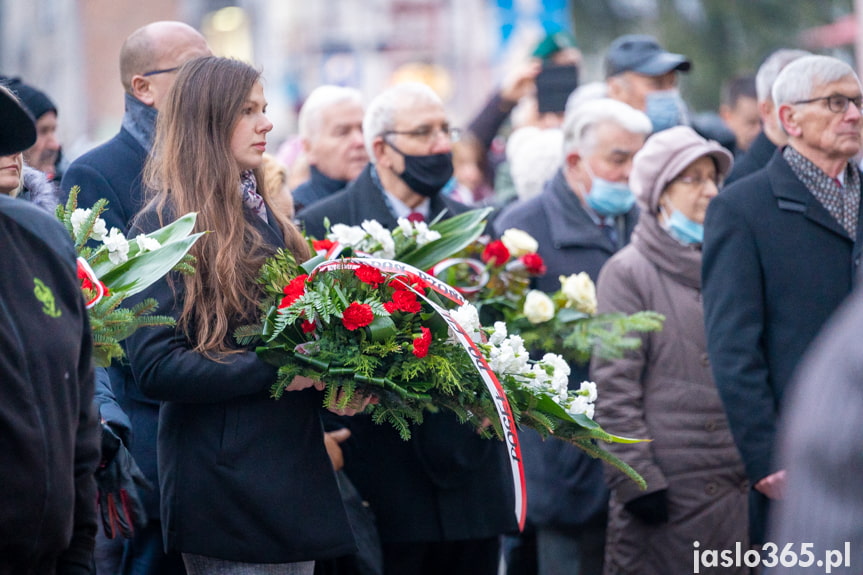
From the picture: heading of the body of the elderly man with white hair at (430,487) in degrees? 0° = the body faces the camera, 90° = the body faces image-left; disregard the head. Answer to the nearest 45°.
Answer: approximately 315°

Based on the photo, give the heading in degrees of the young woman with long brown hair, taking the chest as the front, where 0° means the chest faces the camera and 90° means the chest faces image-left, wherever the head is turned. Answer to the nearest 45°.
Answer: approximately 270°

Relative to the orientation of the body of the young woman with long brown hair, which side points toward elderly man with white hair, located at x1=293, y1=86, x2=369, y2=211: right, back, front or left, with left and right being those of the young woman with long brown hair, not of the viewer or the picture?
left

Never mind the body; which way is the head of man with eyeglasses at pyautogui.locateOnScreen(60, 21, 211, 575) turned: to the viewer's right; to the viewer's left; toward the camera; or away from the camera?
to the viewer's right

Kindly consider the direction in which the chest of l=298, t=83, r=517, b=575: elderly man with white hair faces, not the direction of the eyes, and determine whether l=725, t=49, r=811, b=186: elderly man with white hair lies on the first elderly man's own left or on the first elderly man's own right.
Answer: on the first elderly man's own left

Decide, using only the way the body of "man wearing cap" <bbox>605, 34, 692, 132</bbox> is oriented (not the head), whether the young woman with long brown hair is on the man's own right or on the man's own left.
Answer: on the man's own right

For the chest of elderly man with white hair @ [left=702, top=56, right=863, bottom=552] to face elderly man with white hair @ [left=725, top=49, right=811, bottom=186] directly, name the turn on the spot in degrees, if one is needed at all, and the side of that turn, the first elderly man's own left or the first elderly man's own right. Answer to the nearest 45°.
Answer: approximately 135° to the first elderly man's own left

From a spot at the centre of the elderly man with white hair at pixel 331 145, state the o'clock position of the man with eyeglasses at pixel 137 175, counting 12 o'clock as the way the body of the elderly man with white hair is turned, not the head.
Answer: The man with eyeglasses is roughly at 2 o'clock from the elderly man with white hair.

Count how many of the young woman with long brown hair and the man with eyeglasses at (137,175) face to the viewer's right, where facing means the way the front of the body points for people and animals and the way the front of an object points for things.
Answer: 2

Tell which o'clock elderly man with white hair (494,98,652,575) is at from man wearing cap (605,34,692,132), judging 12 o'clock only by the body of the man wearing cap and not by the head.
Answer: The elderly man with white hair is roughly at 2 o'clock from the man wearing cap.

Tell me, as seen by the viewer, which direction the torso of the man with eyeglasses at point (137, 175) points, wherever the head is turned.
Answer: to the viewer's right

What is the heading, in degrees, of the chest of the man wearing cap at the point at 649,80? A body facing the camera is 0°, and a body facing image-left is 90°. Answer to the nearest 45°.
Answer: approximately 315°
